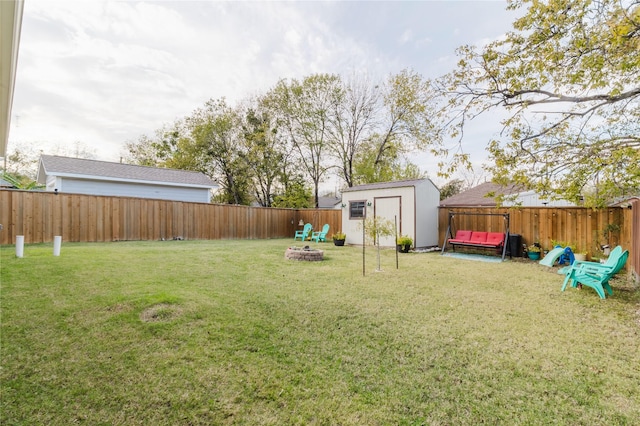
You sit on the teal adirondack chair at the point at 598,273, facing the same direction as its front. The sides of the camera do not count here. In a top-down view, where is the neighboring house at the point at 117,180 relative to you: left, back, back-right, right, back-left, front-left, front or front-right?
front

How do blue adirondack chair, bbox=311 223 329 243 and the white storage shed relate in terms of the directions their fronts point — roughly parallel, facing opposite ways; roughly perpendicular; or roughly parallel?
roughly parallel

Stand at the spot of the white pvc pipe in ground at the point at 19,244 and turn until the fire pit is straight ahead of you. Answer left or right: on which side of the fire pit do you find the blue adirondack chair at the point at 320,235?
left

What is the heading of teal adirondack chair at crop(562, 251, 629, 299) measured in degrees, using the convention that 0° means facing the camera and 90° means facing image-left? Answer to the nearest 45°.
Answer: approximately 90°

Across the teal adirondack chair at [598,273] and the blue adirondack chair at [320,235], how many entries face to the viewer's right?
0

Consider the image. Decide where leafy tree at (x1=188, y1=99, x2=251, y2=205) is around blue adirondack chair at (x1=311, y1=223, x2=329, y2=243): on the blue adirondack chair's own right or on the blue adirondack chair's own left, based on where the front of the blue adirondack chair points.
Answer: on the blue adirondack chair's own right

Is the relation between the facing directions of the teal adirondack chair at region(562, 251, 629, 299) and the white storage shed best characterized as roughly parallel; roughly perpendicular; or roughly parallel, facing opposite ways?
roughly perpendicular

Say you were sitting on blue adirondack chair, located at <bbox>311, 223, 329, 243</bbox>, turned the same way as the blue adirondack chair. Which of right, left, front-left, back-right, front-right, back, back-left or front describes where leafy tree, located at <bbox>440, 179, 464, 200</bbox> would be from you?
back

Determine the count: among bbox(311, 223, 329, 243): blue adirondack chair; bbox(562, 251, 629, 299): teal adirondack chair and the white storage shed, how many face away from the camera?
0

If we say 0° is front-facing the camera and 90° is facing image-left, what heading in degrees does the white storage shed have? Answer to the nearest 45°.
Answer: approximately 45°

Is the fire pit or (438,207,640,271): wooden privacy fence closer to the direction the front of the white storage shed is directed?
the fire pit

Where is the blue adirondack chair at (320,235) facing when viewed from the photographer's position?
facing the viewer and to the left of the viewer

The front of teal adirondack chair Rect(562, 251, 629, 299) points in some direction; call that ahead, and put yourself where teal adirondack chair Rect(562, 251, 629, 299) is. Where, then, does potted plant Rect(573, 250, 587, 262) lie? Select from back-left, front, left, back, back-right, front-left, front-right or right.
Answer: right

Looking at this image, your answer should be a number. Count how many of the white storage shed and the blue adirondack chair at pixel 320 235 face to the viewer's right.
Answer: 0

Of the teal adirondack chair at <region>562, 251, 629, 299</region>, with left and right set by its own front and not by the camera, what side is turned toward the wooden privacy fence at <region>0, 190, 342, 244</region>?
front

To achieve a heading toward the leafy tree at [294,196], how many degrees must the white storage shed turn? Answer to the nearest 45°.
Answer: approximately 90° to its right

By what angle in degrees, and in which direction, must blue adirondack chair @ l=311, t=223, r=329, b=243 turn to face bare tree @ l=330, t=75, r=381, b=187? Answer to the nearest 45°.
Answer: approximately 135° to its right
